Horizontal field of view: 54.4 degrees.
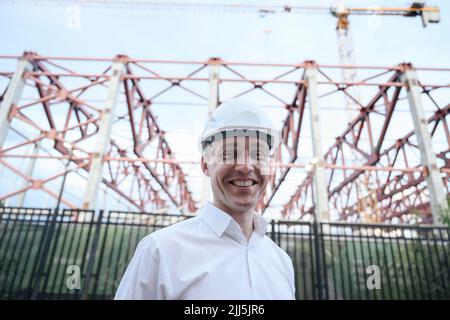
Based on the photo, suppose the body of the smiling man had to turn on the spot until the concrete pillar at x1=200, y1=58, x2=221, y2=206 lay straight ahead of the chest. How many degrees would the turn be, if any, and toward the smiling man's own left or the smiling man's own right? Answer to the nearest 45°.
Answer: approximately 135° to the smiling man's own left

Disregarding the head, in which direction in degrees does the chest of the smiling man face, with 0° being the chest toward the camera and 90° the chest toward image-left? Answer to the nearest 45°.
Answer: approximately 315°

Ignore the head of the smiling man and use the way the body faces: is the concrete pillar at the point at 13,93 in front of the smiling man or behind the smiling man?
behind

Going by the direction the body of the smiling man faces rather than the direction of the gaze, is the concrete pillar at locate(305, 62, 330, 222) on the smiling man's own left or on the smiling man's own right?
on the smiling man's own left

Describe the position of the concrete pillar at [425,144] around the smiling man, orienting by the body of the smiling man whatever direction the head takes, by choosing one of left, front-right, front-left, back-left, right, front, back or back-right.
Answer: left
